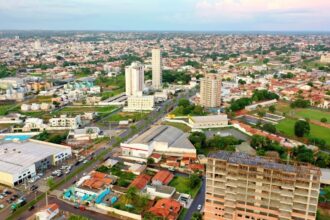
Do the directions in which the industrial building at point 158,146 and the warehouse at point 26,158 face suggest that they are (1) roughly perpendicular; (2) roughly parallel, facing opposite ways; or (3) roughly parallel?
roughly perpendicular

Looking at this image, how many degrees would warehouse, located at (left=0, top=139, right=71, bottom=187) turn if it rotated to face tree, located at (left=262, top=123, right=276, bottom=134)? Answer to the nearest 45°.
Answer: approximately 45° to its left

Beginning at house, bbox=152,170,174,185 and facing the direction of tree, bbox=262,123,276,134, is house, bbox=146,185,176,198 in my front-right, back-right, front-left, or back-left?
back-right

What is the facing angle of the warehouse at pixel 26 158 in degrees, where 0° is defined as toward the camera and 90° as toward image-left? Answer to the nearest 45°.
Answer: approximately 315°

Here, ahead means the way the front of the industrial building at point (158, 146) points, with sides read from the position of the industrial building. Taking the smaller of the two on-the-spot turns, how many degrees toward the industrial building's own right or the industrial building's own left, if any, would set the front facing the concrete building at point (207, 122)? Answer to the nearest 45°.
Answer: approximately 180°

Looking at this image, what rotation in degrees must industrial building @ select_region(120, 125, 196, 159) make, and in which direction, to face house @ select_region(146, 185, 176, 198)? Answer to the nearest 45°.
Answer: approximately 45° to its left

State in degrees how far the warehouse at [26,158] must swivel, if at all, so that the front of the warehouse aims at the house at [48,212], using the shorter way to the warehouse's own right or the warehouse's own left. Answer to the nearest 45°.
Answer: approximately 45° to the warehouse's own right

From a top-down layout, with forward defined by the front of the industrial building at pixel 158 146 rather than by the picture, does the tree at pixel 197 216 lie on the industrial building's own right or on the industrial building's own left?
on the industrial building's own left

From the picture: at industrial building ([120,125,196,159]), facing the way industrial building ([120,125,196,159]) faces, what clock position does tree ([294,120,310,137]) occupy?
The tree is roughly at 7 o'clock from the industrial building.
